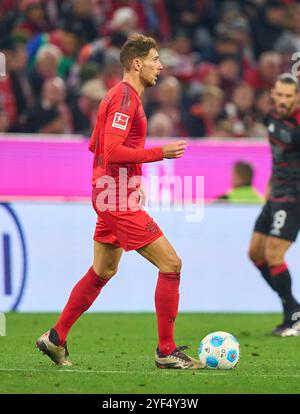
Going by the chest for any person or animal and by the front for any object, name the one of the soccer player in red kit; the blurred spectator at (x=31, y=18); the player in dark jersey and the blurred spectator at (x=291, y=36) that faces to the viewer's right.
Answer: the soccer player in red kit

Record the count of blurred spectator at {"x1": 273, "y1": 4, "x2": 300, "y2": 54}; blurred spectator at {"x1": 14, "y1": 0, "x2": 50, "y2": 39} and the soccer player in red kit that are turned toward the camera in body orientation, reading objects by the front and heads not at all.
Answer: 2

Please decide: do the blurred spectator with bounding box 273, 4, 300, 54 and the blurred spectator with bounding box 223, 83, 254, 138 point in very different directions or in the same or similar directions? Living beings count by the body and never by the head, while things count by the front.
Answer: same or similar directions

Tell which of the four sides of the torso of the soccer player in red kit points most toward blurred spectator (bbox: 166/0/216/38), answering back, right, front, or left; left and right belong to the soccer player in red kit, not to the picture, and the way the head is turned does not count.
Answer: left

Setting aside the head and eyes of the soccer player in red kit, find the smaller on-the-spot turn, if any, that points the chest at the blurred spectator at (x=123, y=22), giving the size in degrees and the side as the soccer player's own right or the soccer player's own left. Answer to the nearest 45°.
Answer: approximately 90° to the soccer player's own left

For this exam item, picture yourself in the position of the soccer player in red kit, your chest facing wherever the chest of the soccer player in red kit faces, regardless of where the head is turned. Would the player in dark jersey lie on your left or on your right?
on your left

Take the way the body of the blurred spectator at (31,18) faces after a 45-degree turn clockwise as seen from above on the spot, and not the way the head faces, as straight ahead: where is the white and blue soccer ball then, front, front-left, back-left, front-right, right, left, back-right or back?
front-left

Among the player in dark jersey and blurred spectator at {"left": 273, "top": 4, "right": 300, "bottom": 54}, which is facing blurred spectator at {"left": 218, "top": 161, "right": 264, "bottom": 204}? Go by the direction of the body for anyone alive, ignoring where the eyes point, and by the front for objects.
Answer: blurred spectator at {"left": 273, "top": 4, "right": 300, "bottom": 54}

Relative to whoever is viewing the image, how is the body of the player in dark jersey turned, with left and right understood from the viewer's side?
facing the viewer and to the left of the viewer

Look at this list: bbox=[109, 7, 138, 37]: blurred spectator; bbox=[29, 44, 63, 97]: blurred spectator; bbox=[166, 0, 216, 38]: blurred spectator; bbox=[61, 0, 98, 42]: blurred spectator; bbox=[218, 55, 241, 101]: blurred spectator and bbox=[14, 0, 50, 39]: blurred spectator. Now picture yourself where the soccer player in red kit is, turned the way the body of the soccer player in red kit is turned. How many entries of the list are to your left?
6

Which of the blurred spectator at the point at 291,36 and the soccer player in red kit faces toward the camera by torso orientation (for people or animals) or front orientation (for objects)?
the blurred spectator

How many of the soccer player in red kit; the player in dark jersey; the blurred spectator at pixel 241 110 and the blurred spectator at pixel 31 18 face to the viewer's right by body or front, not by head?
1

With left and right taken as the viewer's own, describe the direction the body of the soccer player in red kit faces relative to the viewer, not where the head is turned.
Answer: facing to the right of the viewer

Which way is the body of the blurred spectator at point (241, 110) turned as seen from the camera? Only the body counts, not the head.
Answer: toward the camera

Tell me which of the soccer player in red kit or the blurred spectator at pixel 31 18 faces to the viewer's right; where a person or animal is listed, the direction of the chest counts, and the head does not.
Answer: the soccer player in red kit

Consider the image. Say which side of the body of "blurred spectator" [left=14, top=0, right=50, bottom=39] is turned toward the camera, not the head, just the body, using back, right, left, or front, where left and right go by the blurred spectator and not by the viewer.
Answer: front

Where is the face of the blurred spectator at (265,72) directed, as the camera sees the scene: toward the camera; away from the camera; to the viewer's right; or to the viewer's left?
toward the camera
